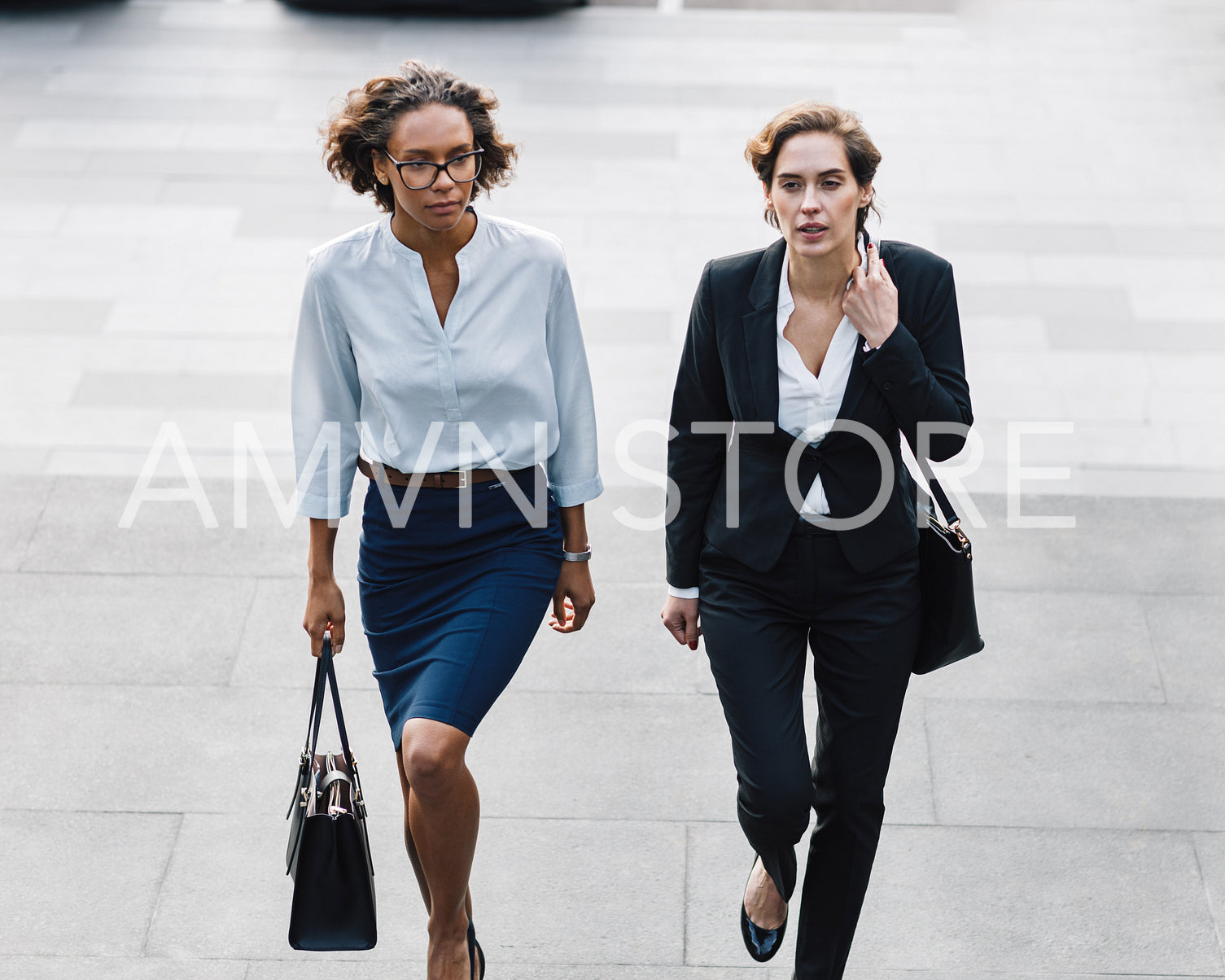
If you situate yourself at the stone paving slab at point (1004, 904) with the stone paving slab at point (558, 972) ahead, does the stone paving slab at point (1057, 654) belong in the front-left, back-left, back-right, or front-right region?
back-right

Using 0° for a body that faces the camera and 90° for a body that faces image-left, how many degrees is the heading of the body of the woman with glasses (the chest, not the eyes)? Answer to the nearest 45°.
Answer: approximately 0°

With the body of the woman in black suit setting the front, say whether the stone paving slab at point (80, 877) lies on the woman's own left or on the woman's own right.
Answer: on the woman's own right

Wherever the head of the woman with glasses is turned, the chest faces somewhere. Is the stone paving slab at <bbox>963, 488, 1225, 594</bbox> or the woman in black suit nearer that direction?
the woman in black suit

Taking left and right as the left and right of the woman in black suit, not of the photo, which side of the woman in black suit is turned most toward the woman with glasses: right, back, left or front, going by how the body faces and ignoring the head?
right

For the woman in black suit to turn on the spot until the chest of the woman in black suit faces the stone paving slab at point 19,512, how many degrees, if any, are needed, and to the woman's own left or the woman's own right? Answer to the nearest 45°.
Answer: approximately 135° to the woman's own right

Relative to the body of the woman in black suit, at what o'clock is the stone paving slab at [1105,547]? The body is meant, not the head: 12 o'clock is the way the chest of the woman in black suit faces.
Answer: The stone paving slab is roughly at 7 o'clock from the woman in black suit.

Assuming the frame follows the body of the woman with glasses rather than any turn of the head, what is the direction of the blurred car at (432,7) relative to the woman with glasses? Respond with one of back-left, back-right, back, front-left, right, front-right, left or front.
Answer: back

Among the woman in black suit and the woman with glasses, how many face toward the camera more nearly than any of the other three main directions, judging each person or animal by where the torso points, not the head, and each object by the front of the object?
2

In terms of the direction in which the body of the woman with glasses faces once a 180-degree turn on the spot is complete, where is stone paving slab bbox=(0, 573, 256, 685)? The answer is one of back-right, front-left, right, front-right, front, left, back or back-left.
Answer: front-left
